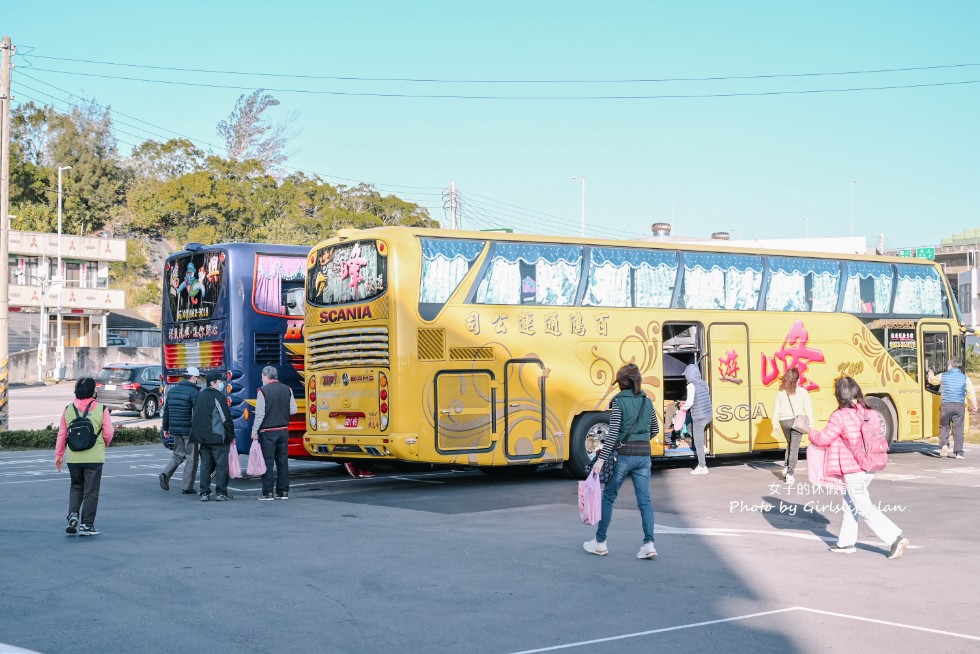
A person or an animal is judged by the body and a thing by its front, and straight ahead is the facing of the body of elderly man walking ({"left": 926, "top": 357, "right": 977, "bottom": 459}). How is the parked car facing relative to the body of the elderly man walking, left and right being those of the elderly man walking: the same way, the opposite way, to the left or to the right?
the same way

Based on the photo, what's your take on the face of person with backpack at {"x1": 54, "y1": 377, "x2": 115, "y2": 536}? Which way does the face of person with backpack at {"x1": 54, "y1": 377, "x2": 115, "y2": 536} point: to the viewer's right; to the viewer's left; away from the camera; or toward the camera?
away from the camera

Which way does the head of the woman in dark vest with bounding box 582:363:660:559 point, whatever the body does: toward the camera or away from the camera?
away from the camera

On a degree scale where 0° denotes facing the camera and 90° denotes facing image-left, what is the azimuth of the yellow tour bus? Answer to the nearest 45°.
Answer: approximately 225°

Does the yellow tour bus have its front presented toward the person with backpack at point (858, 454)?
no

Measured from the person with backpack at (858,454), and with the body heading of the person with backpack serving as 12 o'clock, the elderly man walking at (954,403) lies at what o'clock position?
The elderly man walking is roughly at 2 o'clock from the person with backpack.

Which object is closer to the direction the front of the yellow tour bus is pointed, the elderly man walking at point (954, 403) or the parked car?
the elderly man walking

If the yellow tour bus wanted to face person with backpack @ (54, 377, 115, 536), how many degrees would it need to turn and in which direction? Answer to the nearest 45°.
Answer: approximately 180°
